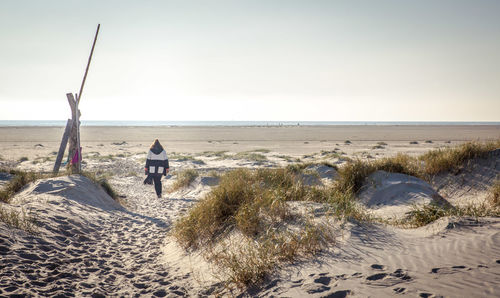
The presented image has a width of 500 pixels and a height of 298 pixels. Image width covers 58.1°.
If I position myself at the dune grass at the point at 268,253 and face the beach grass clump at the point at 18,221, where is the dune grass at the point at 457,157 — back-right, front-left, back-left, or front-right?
back-right

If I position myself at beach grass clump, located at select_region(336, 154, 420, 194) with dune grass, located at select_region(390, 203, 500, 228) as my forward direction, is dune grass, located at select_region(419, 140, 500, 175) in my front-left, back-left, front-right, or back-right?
back-left

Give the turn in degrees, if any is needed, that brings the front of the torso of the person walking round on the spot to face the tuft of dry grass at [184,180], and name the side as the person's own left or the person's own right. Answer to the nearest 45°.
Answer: approximately 45° to the person's own right

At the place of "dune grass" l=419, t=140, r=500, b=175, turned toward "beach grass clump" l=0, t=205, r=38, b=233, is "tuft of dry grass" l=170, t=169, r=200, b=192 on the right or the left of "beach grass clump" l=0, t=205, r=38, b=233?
right

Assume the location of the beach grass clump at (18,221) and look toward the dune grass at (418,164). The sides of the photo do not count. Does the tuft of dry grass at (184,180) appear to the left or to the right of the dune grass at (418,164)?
left

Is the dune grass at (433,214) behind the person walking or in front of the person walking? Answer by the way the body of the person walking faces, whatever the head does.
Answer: behind

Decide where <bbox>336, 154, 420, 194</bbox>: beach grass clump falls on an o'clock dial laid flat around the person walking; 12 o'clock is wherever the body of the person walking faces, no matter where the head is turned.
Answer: The beach grass clump is roughly at 4 o'clock from the person walking.

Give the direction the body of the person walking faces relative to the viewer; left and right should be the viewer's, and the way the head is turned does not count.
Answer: facing away from the viewer

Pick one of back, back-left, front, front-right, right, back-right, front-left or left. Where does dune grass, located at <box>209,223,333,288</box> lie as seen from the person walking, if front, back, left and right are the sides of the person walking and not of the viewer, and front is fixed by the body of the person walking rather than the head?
back

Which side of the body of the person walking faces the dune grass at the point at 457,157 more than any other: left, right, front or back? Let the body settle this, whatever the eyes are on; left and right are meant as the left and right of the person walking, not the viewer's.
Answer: right

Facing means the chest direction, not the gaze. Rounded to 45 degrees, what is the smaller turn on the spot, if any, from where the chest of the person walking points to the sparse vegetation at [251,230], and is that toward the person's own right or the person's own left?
approximately 180°
